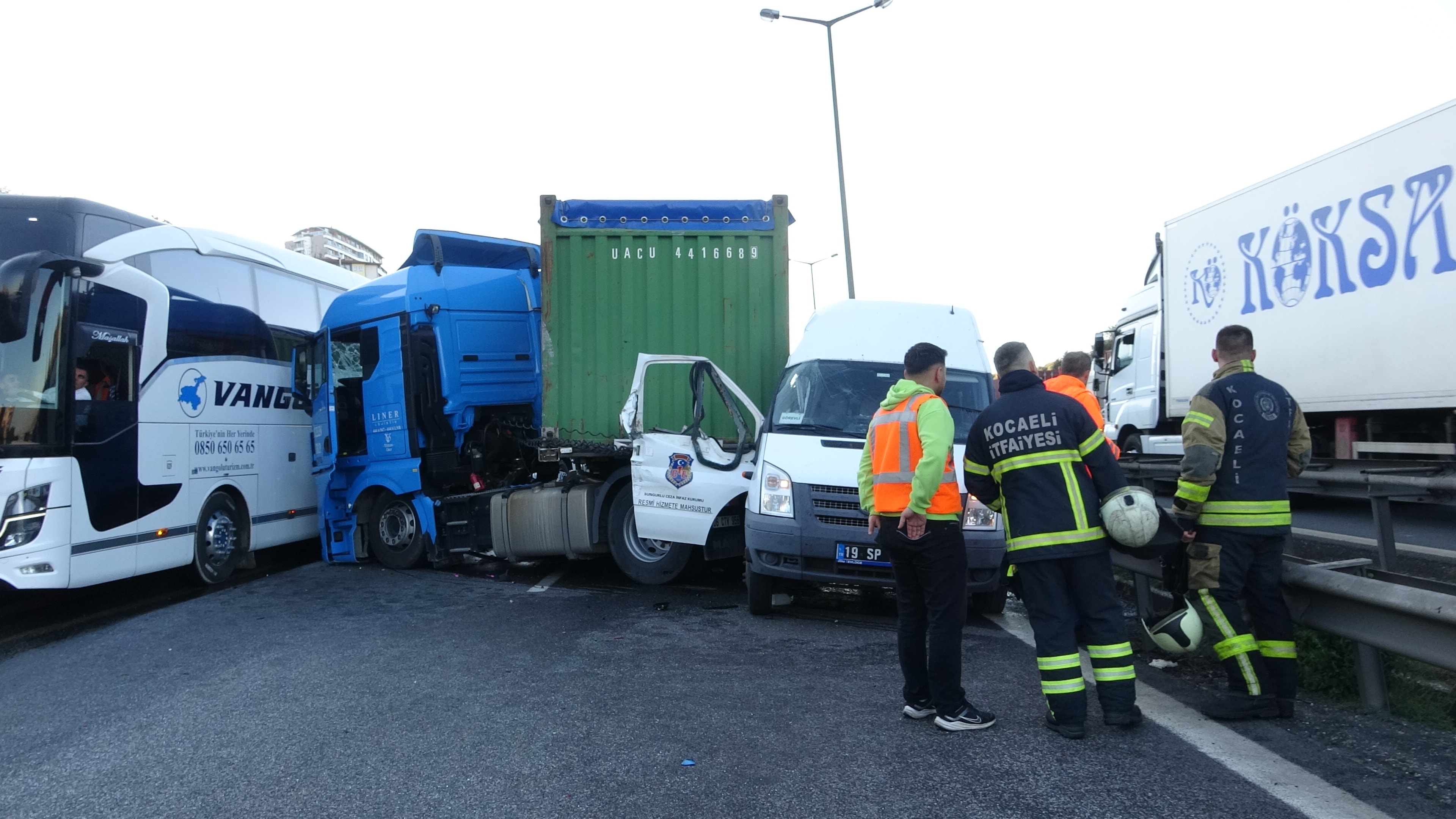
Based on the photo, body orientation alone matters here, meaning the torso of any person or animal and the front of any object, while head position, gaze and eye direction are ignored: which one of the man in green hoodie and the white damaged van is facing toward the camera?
the white damaged van

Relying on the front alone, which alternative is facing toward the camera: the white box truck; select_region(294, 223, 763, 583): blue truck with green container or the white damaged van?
the white damaged van

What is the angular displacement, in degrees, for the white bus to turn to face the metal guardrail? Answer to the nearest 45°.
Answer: approximately 90° to its left

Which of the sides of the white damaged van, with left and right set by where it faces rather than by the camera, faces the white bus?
right

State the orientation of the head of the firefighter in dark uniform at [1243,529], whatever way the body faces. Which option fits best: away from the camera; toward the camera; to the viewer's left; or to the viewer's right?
away from the camera

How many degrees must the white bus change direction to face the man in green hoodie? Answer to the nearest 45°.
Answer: approximately 90° to its left

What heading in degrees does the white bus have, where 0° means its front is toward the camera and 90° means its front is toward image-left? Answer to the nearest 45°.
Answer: approximately 45°

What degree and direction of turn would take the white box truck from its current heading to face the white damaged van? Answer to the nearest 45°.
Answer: approximately 90° to its left

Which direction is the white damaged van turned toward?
toward the camera

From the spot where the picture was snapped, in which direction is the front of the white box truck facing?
facing away from the viewer and to the left of the viewer

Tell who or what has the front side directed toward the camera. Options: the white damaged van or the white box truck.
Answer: the white damaged van

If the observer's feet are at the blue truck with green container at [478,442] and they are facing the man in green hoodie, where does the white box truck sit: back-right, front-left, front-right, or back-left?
front-left
